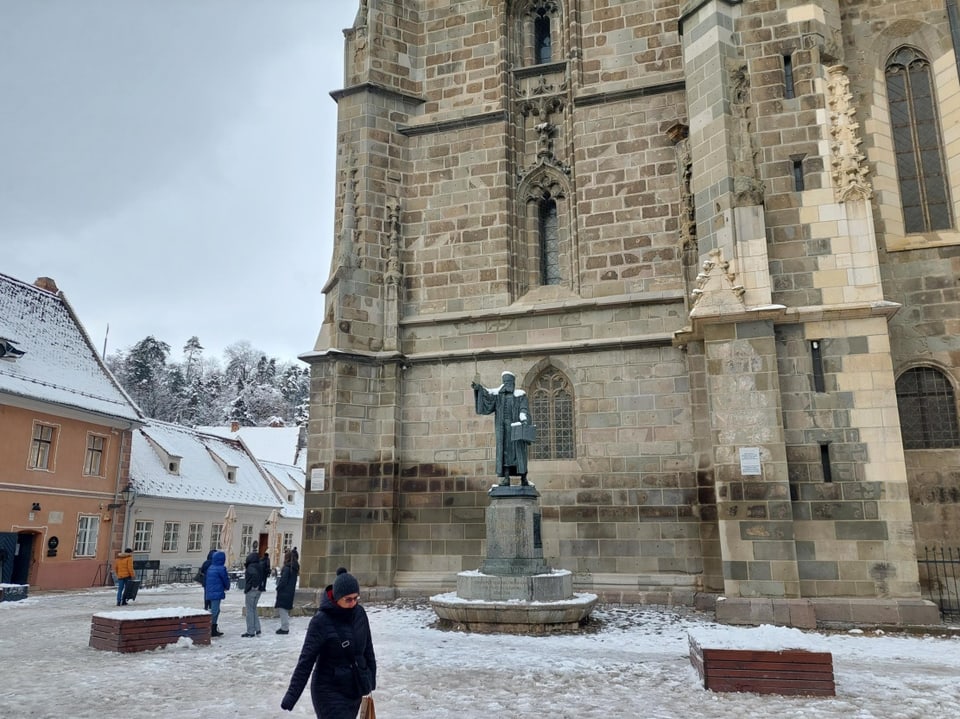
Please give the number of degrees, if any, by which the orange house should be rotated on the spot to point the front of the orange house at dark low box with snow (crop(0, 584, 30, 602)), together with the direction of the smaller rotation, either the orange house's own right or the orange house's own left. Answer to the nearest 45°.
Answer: approximately 45° to the orange house's own right

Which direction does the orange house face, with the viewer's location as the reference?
facing the viewer and to the right of the viewer

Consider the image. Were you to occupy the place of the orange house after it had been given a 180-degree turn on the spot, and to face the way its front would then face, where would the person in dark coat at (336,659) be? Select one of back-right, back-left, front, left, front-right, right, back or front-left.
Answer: back-left

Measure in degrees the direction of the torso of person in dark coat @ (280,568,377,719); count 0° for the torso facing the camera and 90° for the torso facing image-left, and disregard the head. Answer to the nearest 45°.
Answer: approximately 315°

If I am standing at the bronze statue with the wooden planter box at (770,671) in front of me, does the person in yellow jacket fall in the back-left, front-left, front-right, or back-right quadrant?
back-right

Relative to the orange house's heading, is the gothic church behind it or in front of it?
in front
